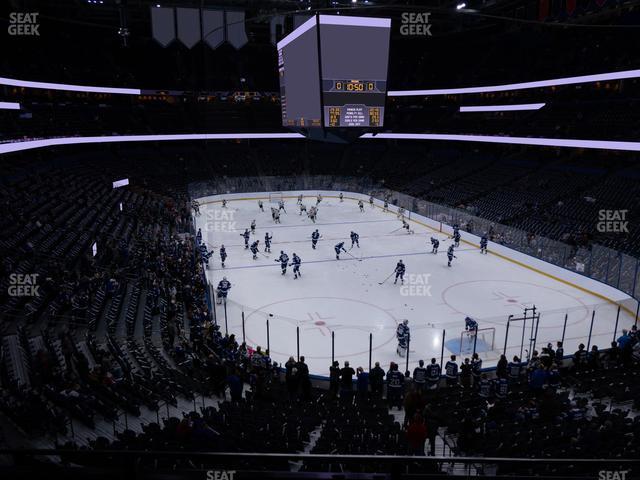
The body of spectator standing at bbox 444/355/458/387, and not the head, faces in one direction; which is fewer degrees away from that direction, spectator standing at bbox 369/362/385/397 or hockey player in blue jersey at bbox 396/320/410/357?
the hockey player in blue jersey

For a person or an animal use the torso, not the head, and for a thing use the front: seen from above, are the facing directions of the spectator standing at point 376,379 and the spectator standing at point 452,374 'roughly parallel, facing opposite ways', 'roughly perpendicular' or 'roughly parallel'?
roughly parallel

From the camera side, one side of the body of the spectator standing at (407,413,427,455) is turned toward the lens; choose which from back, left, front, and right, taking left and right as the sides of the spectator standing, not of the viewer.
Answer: back

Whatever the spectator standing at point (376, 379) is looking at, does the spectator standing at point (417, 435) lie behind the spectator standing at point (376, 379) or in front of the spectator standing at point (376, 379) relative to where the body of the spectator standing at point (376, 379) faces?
behind

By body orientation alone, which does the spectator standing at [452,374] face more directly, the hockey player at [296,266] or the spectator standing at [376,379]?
the hockey player

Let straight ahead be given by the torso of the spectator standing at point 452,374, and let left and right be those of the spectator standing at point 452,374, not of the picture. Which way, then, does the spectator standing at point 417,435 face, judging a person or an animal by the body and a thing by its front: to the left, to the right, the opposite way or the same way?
the same way

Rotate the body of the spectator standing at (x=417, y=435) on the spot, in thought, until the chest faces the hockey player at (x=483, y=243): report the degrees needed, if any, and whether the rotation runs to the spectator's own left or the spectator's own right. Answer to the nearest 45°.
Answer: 0° — they already face them

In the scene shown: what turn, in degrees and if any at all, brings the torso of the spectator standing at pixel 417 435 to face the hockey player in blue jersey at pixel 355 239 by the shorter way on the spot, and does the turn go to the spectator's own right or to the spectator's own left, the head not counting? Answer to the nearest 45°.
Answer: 0° — they already face them

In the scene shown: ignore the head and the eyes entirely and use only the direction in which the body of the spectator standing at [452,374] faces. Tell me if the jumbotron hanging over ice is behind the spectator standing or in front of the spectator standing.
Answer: in front

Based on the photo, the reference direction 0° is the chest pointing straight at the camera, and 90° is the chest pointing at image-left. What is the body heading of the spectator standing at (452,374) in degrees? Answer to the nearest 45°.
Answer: approximately 180°

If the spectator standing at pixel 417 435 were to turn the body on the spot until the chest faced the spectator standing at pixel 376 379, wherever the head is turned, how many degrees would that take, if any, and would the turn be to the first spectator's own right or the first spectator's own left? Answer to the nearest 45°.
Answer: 0° — they already face them

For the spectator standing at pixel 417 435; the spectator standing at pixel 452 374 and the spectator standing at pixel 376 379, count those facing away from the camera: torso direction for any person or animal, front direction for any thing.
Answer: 3

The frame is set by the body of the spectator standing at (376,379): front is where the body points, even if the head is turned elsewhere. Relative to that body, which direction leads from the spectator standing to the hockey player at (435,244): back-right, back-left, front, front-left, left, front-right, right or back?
front

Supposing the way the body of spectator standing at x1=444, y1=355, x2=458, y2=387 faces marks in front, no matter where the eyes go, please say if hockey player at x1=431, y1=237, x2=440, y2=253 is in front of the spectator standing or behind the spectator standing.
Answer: in front

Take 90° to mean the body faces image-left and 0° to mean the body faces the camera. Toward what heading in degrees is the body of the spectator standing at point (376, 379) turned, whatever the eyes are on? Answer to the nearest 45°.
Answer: approximately 180°

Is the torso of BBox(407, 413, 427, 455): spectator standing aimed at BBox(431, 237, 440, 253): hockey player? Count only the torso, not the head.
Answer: yes

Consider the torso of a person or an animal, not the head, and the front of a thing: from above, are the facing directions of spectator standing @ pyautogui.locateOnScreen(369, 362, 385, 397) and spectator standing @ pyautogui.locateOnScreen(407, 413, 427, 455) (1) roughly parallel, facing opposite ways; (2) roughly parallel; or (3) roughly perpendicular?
roughly parallel
